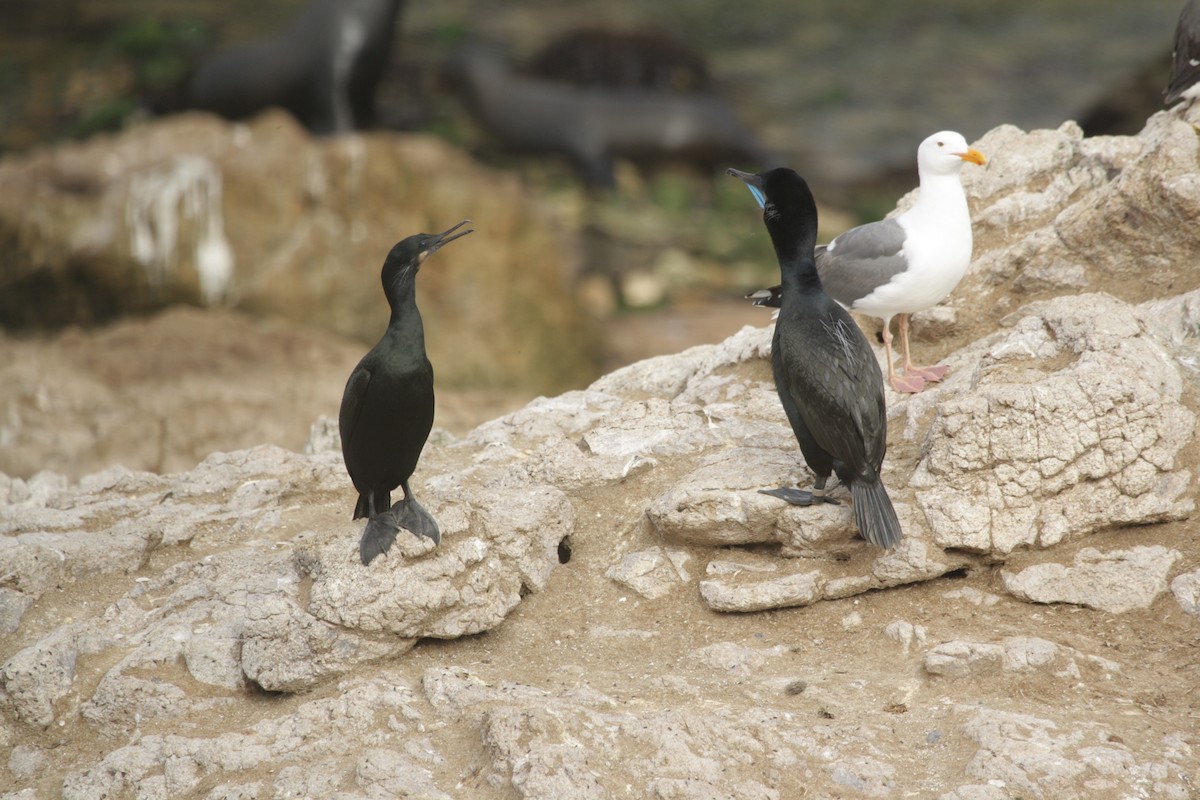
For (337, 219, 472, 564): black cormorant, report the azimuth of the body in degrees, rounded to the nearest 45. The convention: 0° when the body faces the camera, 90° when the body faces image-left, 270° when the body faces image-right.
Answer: approximately 315°

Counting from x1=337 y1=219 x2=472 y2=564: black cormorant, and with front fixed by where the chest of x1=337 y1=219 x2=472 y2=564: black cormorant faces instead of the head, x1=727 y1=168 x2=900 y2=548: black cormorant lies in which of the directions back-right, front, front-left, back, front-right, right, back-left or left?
front-left

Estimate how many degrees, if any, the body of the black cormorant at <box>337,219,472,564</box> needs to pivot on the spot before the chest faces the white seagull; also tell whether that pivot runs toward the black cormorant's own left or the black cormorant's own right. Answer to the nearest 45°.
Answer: approximately 90° to the black cormorant's own left

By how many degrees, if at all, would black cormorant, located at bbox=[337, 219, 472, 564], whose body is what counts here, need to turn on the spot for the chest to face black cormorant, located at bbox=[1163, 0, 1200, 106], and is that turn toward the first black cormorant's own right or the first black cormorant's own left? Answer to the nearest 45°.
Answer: approximately 90° to the first black cormorant's own left
